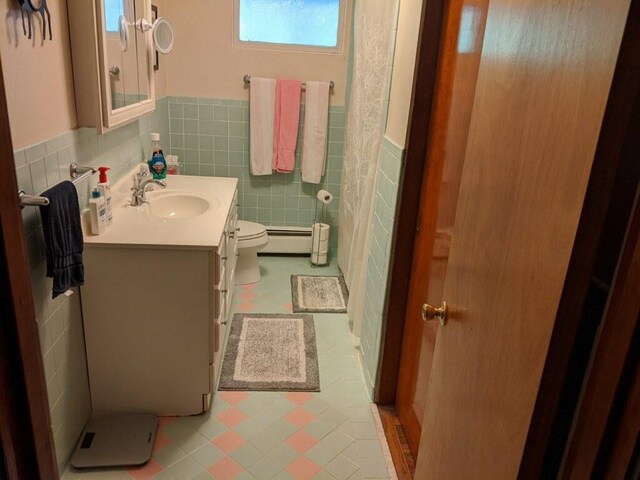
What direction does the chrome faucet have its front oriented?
to the viewer's right

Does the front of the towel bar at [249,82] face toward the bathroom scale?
yes

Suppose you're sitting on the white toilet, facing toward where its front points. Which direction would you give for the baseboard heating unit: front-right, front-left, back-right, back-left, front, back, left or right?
front-left

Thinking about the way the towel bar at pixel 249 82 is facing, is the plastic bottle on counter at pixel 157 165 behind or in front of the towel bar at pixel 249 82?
in front

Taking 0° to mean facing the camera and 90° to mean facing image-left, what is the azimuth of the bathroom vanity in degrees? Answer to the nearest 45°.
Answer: approximately 270°

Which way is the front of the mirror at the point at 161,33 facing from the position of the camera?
facing the viewer and to the right of the viewer

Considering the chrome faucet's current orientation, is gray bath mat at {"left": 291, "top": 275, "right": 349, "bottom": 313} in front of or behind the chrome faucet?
in front

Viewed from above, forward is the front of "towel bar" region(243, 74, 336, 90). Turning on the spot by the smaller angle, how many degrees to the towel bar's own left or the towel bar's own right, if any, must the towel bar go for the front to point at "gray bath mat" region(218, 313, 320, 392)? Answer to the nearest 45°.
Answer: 0° — it already faces it
